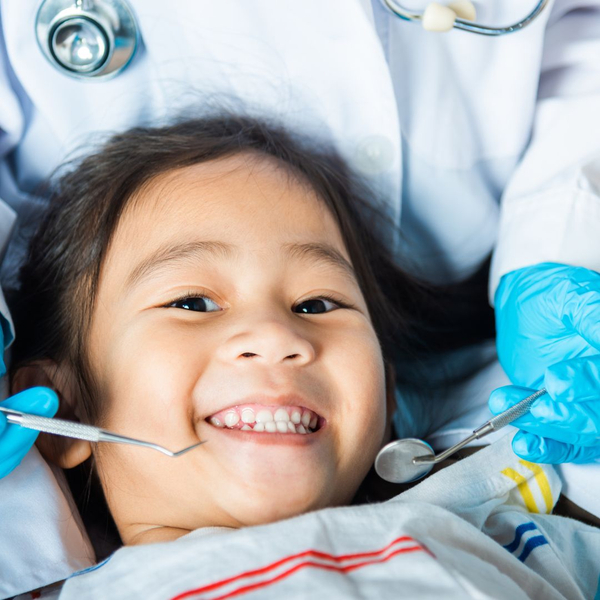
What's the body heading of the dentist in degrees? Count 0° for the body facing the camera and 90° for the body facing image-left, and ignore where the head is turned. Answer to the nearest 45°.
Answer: approximately 0°

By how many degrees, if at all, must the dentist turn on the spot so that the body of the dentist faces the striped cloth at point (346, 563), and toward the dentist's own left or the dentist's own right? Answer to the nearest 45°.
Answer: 0° — they already face it
